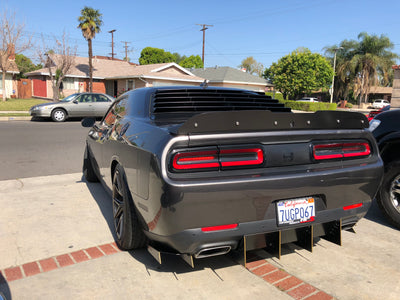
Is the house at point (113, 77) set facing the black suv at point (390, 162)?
yes

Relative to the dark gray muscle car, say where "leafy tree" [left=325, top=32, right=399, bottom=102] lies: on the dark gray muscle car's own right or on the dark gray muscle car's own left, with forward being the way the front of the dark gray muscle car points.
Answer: on the dark gray muscle car's own right

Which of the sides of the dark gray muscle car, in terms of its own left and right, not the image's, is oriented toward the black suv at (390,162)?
right

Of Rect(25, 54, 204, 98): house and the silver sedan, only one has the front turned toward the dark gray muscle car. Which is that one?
the house

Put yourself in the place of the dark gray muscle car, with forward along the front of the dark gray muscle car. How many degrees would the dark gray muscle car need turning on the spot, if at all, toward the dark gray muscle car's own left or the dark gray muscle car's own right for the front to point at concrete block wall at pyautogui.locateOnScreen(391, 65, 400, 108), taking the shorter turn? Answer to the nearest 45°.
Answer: approximately 90° to the dark gray muscle car's own right

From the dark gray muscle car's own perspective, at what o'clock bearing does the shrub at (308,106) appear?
The shrub is roughly at 2 o'clock from the dark gray muscle car.

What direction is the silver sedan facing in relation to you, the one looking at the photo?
facing to the left of the viewer

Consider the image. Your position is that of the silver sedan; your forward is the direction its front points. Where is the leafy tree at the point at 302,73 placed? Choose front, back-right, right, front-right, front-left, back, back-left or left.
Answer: back-right

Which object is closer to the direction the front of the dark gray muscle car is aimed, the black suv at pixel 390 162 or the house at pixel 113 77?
the house

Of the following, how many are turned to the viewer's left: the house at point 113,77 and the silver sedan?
1

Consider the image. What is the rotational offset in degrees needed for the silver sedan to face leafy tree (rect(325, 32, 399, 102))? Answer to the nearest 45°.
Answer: approximately 135° to its right

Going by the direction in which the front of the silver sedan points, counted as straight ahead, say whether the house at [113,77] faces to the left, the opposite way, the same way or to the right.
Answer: to the left

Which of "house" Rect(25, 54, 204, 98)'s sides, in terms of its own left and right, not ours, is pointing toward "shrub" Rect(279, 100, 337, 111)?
left

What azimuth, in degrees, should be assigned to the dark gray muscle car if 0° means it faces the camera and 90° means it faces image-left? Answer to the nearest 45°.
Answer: approximately 135°
